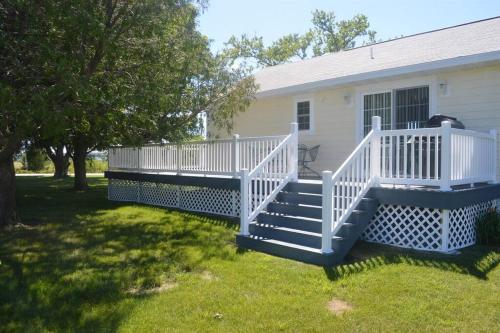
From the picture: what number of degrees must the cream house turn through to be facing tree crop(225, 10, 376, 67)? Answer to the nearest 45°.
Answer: approximately 135° to its right

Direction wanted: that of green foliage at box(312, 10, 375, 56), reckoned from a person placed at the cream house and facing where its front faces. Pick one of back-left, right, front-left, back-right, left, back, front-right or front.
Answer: back-right

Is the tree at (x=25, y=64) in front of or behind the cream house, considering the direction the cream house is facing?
in front

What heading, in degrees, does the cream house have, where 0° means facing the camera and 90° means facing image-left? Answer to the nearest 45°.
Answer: approximately 45°
